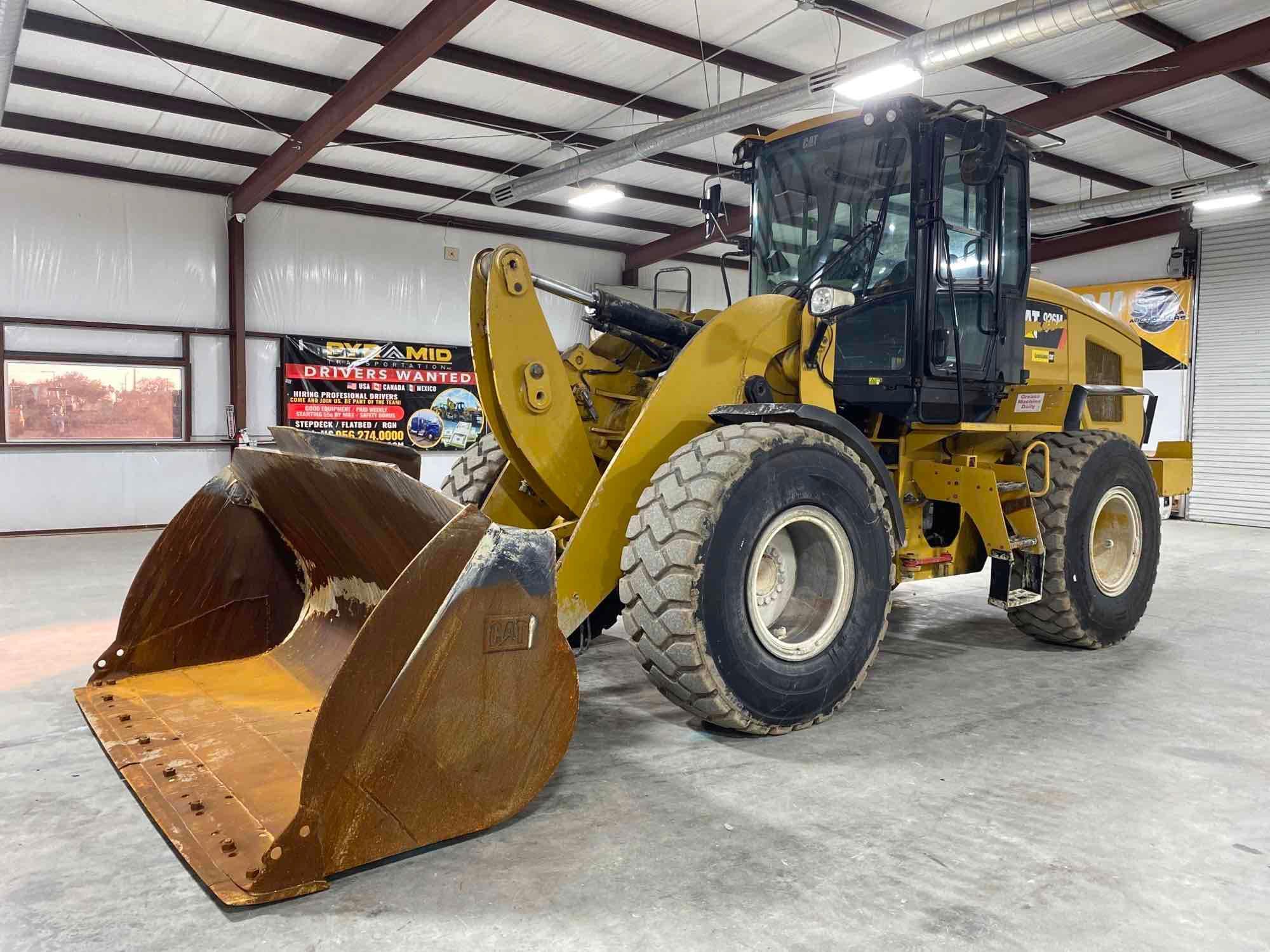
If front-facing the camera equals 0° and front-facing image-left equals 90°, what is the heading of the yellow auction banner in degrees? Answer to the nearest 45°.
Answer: approximately 0°

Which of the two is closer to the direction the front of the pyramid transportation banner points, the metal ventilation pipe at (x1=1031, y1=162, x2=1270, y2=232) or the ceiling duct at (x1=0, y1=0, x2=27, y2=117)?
the ceiling duct

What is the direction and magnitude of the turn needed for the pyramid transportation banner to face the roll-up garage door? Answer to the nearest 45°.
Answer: approximately 90° to its left

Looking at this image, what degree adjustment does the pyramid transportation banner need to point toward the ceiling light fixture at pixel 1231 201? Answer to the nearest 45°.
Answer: approximately 45° to its left

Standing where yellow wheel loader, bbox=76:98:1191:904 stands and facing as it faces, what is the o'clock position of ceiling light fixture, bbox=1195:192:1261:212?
The ceiling light fixture is roughly at 6 o'clock from the yellow wheel loader.

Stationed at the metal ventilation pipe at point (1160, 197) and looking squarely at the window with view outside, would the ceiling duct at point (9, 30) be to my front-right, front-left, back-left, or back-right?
front-left

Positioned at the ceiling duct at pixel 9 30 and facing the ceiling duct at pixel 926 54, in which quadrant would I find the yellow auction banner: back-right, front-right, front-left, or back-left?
front-left

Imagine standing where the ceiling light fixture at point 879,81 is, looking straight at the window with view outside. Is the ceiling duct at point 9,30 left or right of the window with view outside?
left

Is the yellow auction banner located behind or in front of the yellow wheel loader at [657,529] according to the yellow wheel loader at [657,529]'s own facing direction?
behind

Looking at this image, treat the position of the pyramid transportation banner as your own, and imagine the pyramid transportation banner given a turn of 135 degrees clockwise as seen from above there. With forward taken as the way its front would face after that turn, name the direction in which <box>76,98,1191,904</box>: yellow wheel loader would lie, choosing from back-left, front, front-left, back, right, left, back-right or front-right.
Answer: back-left

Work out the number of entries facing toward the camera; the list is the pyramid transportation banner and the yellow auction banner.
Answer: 2

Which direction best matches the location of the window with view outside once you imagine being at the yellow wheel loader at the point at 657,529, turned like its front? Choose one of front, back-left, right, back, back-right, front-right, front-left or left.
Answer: right

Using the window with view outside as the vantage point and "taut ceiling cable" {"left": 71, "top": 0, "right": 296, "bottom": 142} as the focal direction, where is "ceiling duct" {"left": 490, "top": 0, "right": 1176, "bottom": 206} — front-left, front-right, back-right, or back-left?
front-left

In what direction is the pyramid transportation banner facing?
toward the camera

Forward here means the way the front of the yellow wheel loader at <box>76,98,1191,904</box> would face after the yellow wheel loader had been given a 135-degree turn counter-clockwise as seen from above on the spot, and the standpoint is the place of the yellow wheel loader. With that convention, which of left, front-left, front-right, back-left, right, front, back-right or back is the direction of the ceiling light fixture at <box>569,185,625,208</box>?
left

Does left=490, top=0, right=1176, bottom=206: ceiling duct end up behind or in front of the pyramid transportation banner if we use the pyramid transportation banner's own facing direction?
in front
